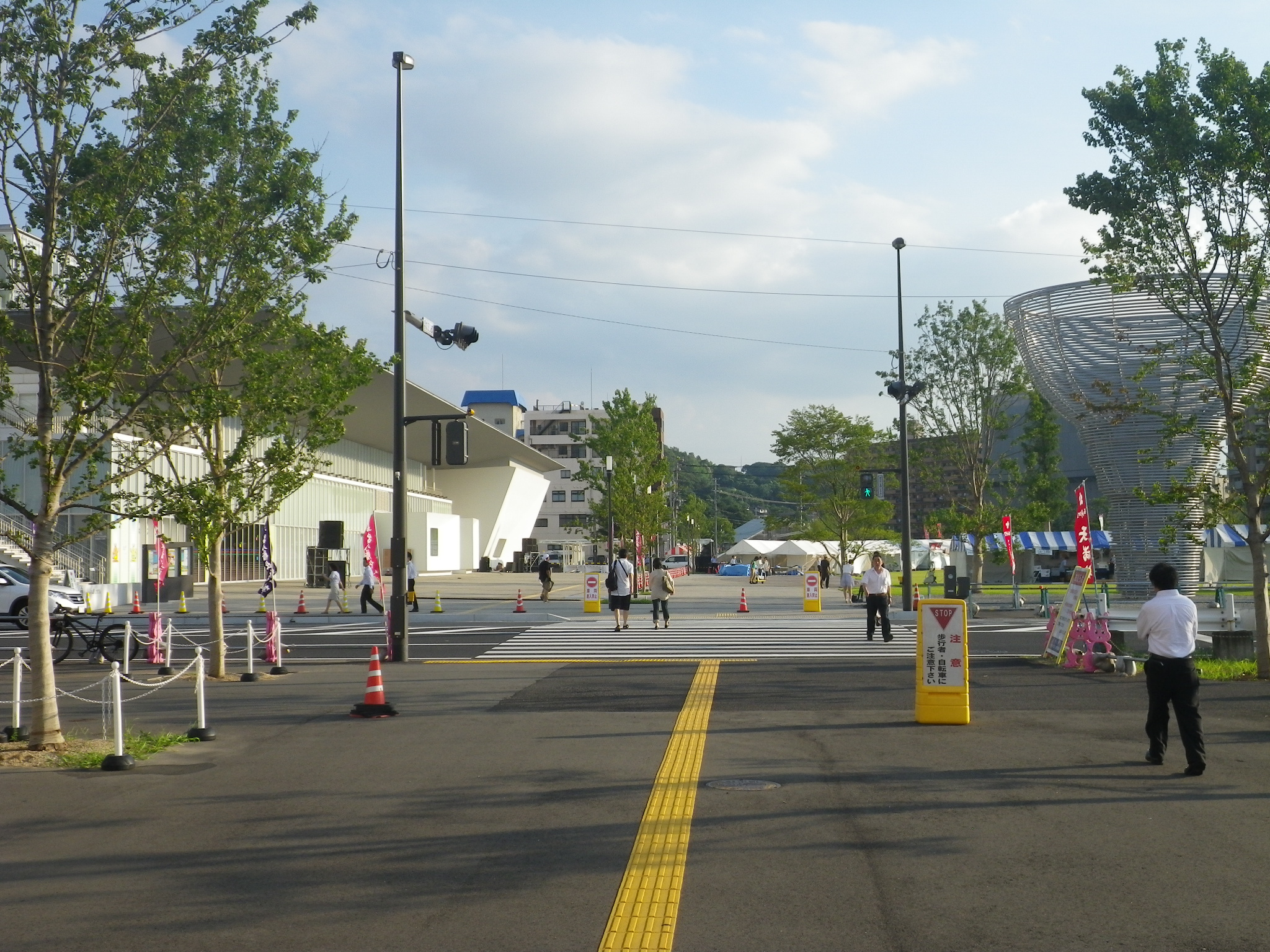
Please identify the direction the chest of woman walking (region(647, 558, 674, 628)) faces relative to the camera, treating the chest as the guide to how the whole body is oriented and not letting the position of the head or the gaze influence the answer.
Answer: away from the camera

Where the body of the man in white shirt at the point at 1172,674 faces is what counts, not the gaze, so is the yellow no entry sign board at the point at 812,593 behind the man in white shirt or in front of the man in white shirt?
in front

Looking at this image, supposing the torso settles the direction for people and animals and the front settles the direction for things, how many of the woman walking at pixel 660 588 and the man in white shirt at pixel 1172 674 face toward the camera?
0

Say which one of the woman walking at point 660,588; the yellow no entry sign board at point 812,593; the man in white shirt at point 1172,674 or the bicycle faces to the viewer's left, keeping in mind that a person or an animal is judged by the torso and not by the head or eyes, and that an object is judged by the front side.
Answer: the bicycle

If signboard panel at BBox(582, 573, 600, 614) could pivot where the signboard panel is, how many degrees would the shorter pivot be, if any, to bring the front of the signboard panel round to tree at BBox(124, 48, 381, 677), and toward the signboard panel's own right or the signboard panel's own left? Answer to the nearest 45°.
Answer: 0° — it already faces it

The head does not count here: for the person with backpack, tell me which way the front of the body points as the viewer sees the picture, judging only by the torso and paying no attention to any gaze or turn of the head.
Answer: away from the camera

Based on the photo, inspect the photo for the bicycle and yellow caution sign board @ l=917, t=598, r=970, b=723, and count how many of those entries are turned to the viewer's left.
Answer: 1

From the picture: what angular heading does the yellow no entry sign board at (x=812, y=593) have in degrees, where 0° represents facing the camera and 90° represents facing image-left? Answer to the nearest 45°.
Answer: approximately 0°

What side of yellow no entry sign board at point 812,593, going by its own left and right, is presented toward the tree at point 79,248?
front

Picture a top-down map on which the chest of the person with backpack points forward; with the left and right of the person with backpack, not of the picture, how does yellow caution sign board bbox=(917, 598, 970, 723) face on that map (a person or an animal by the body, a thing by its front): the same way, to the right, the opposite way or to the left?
the opposite way

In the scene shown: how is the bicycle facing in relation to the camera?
to the viewer's left
